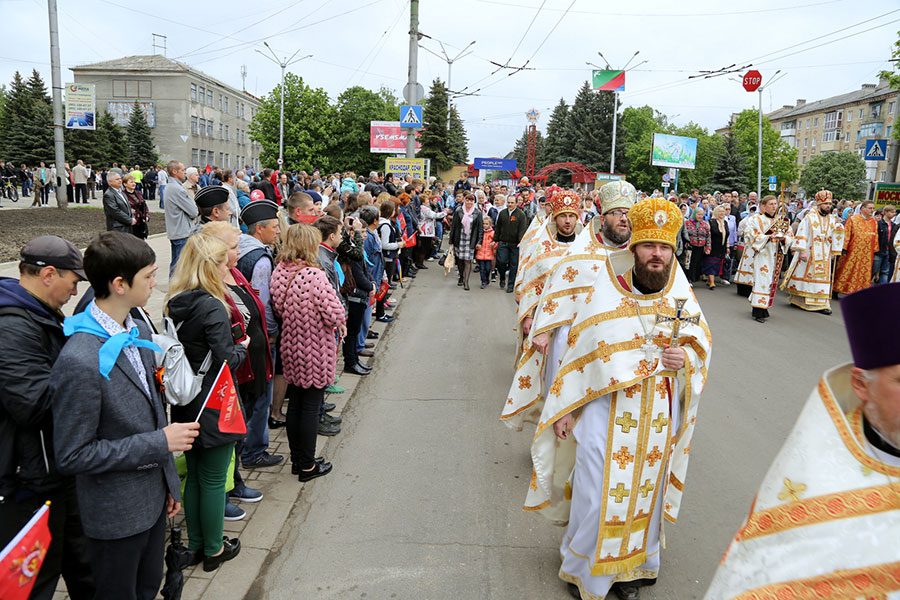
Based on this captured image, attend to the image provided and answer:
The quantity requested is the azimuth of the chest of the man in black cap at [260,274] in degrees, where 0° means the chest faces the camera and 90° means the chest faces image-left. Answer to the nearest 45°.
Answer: approximately 270°

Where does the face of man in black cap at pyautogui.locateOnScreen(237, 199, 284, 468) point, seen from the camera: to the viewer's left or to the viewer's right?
to the viewer's right

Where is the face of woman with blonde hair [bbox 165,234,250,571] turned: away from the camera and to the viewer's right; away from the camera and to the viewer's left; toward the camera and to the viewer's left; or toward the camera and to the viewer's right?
away from the camera and to the viewer's right

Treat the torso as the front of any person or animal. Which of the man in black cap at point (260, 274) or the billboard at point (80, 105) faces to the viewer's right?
the man in black cap

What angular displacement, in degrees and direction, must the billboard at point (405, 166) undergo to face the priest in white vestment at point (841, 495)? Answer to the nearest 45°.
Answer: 0° — it already faces them

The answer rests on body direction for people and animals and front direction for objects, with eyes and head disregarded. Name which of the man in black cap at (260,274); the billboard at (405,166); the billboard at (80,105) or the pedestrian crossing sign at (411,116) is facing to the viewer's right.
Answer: the man in black cap

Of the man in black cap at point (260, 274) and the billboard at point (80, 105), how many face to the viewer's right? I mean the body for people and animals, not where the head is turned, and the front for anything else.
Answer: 1

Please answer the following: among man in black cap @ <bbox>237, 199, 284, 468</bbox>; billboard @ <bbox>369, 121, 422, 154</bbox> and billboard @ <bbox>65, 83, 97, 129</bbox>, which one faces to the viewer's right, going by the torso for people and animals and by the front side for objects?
the man in black cap

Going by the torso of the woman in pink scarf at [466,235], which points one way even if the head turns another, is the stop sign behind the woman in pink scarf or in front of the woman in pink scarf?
behind

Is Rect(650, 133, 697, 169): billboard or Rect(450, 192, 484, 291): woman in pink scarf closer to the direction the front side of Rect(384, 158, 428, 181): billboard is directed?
the woman in pink scarf

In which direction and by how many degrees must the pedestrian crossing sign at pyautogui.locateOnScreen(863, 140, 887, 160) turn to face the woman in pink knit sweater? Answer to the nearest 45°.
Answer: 0° — it already faces them

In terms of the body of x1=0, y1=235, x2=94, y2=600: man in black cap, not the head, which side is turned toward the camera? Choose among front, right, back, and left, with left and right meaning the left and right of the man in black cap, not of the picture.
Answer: right

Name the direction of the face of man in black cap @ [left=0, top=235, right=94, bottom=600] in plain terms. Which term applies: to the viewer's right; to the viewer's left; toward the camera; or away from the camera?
to the viewer's right
